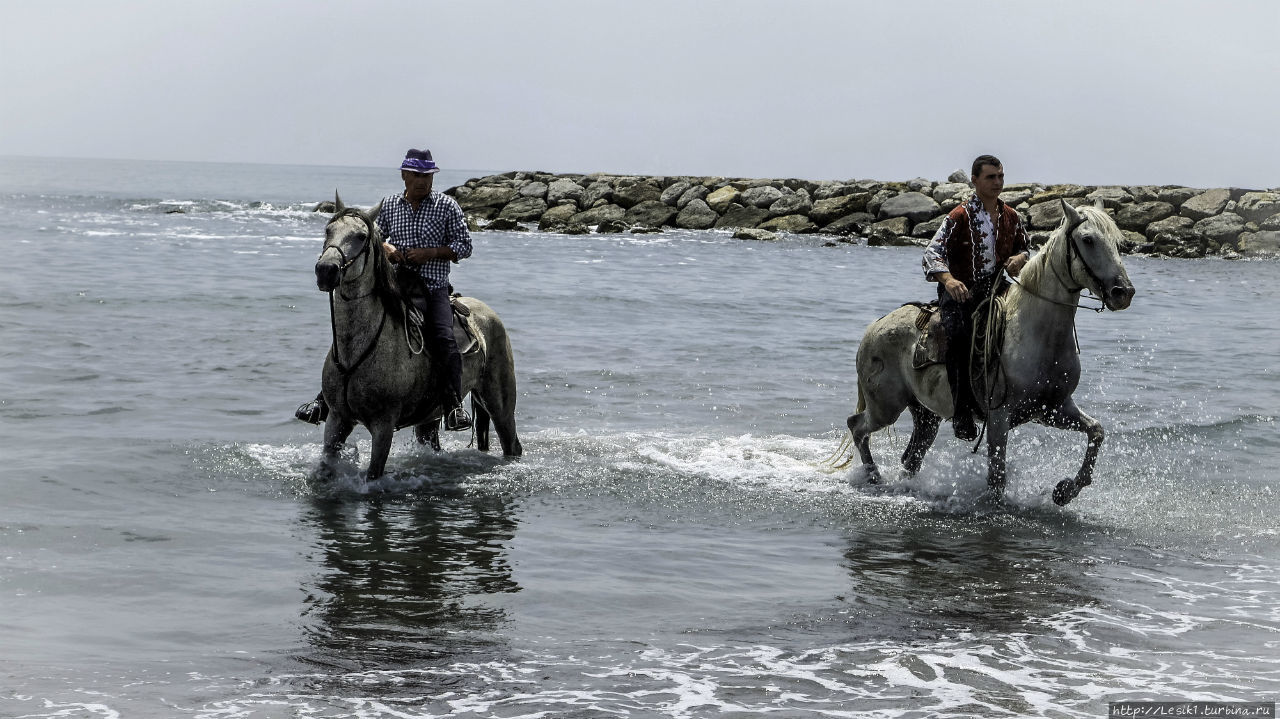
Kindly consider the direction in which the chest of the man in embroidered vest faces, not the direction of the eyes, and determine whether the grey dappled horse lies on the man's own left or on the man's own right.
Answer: on the man's own right

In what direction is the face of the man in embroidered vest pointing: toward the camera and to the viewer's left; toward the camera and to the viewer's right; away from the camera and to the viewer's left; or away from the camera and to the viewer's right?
toward the camera and to the viewer's right

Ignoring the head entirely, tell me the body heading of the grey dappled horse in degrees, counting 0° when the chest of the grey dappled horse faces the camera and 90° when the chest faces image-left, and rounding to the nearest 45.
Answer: approximately 45°

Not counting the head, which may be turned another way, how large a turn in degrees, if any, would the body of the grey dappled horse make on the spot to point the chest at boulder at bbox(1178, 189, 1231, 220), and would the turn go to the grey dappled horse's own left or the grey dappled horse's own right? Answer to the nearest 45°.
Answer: approximately 180°

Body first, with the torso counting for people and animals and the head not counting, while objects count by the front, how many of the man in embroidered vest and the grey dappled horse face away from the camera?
0

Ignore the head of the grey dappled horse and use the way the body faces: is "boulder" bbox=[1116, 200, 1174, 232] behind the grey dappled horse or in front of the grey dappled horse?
behind

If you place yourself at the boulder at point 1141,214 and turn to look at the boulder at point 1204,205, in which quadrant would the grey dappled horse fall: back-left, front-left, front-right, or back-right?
back-right

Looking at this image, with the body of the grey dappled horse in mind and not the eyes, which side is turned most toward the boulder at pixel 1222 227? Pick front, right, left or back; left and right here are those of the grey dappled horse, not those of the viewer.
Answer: back

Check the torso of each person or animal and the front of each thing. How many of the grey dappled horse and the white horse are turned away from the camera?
0

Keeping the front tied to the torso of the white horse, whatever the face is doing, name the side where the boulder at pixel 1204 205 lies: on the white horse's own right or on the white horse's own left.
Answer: on the white horse's own left

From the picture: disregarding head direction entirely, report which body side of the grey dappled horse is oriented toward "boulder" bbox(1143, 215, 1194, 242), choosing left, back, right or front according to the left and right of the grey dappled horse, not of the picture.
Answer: back
